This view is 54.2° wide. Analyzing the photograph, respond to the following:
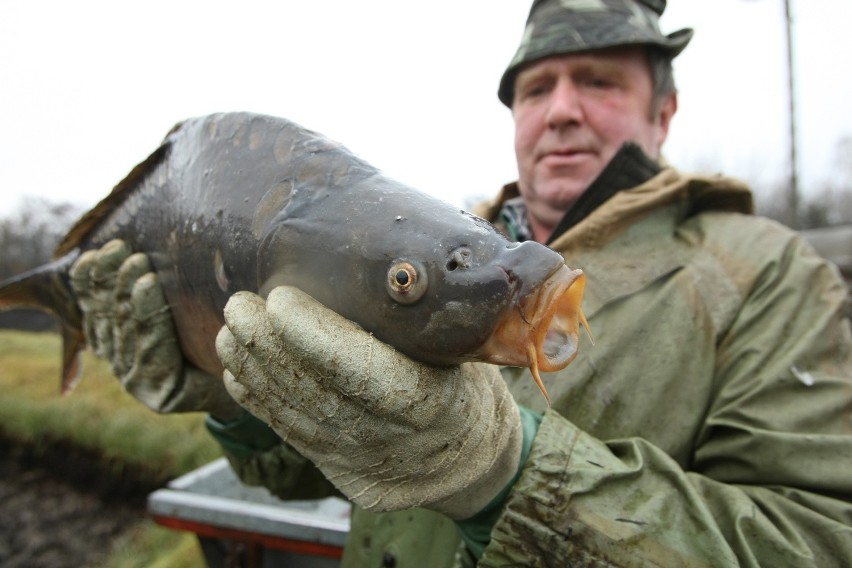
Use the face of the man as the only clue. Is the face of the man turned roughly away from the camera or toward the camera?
toward the camera

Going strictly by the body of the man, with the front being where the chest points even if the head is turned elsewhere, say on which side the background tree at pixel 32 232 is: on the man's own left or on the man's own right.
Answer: on the man's own right

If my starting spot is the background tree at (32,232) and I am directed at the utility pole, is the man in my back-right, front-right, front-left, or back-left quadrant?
front-right

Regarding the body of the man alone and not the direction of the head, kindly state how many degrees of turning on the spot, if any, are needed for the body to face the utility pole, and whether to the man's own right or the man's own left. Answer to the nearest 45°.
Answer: approximately 180°

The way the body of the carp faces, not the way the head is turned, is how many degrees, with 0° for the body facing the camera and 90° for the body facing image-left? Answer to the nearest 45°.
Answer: approximately 315°

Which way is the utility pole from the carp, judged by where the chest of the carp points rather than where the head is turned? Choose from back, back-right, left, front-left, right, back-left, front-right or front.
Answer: left
